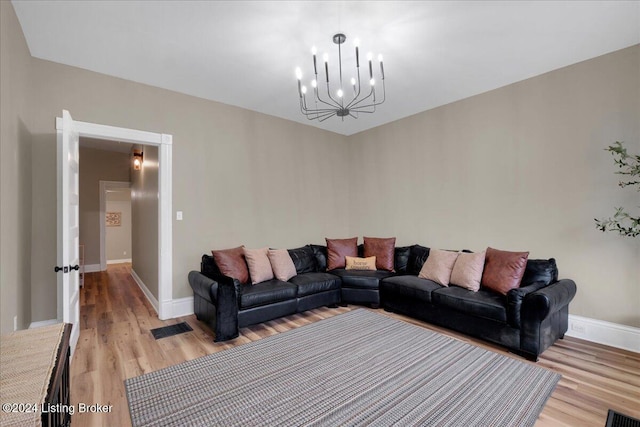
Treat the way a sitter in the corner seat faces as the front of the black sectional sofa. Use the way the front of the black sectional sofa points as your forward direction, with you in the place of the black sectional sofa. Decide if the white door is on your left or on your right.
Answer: on your right

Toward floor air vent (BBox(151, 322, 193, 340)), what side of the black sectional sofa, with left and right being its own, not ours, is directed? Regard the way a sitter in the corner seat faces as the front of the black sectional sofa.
right

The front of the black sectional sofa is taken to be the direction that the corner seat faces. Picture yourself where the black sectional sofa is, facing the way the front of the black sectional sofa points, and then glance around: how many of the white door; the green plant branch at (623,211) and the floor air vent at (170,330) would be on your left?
1

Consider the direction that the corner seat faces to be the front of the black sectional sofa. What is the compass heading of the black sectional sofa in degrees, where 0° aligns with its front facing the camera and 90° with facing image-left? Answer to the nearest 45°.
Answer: approximately 0°

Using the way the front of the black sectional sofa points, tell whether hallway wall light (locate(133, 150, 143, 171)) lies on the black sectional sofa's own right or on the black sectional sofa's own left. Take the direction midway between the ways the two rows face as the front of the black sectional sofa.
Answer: on the black sectional sofa's own right

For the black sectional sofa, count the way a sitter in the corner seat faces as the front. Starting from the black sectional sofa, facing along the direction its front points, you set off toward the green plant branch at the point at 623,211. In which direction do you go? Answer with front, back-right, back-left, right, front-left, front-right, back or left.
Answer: left
